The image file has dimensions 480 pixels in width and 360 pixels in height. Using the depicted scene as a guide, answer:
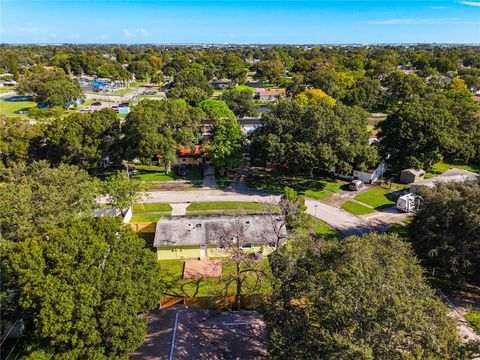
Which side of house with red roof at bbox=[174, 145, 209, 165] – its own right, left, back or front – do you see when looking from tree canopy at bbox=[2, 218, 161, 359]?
front

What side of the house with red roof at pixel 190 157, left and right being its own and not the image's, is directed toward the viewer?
front

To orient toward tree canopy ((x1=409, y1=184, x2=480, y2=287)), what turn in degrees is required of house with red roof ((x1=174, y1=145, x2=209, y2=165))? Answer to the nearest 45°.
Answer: approximately 45° to its left

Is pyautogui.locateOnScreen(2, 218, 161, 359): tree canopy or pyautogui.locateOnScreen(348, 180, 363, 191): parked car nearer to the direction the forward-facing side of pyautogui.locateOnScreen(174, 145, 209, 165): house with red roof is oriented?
the tree canopy

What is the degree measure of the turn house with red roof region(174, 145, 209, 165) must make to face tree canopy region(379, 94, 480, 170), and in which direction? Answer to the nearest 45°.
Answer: approximately 90° to its left

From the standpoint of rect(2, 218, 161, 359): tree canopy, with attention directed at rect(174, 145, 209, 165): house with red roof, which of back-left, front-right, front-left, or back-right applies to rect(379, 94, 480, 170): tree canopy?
front-right

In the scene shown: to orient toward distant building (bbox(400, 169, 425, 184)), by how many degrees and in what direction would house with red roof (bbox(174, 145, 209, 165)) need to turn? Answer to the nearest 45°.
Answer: approximately 90° to its left

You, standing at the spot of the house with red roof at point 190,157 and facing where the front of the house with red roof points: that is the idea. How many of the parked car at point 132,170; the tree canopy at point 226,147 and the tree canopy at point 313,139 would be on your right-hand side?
1

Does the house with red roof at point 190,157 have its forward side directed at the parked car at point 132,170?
no

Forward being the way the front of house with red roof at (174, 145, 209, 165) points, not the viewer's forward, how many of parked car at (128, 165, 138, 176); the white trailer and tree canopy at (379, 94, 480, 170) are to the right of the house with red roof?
1

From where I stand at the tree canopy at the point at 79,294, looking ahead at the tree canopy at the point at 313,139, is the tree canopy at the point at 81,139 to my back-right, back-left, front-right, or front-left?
front-left

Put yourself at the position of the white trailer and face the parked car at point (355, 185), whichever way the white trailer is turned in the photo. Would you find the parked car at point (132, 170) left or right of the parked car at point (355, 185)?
left

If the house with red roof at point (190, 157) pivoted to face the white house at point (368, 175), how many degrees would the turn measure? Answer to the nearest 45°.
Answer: approximately 90° to its left

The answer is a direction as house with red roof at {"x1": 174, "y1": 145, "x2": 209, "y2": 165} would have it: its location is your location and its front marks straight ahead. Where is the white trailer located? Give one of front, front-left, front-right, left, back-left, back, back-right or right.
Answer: front-left
